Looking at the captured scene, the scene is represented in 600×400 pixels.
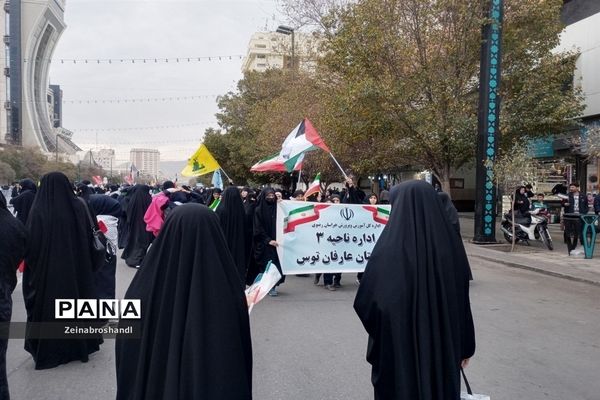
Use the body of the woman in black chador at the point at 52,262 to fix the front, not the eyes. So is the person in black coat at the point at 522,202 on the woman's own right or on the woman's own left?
on the woman's own right

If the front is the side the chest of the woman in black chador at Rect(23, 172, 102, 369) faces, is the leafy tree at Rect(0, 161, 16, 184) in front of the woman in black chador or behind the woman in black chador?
in front

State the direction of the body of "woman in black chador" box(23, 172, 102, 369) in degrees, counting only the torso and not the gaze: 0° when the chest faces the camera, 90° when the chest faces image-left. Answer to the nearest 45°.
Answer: approximately 180°

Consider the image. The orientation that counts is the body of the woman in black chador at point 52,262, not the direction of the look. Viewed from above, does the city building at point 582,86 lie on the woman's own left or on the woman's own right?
on the woman's own right

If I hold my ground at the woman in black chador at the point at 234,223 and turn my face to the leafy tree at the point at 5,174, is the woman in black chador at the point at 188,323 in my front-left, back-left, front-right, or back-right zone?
back-left

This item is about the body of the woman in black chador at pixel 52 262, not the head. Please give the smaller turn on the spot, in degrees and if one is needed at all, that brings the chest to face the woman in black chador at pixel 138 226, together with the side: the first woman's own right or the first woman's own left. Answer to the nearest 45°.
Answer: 0° — they already face them

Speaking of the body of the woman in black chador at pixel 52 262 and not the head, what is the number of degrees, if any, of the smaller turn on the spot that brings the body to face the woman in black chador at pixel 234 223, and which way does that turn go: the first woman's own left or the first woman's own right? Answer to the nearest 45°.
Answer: approximately 45° to the first woman's own right
